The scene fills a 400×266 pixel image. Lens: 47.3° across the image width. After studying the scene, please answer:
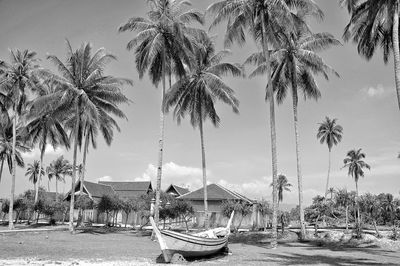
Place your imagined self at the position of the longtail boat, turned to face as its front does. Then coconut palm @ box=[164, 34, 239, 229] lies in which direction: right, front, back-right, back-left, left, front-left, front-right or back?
back-right

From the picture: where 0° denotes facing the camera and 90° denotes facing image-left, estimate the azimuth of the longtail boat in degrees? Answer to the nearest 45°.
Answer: approximately 45°

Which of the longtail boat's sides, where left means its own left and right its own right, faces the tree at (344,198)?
back
